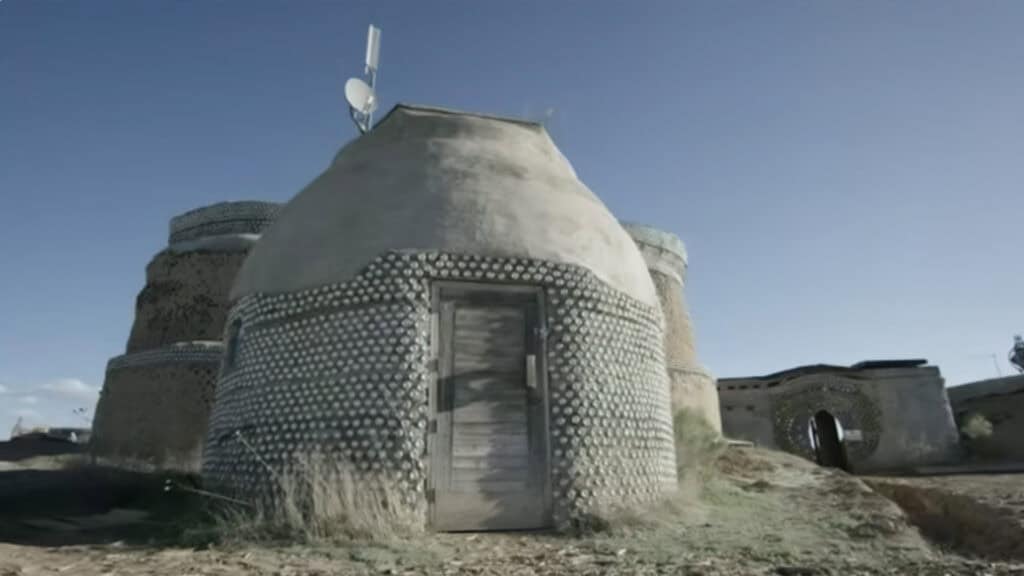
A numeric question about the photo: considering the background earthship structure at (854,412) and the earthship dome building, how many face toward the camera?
2

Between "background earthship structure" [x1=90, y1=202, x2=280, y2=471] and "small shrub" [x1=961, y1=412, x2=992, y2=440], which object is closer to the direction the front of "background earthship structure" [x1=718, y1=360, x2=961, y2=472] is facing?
the background earthship structure

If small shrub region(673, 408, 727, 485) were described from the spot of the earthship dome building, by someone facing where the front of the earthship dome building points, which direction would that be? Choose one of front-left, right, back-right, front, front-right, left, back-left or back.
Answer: back-left

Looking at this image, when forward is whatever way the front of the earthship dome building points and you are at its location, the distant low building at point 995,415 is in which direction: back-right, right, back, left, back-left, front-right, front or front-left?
back-left

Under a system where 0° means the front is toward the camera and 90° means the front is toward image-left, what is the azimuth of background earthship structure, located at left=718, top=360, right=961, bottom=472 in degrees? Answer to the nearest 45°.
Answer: approximately 0°

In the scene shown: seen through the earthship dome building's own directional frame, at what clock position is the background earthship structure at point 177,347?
The background earthship structure is roughly at 5 o'clock from the earthship dome building.
